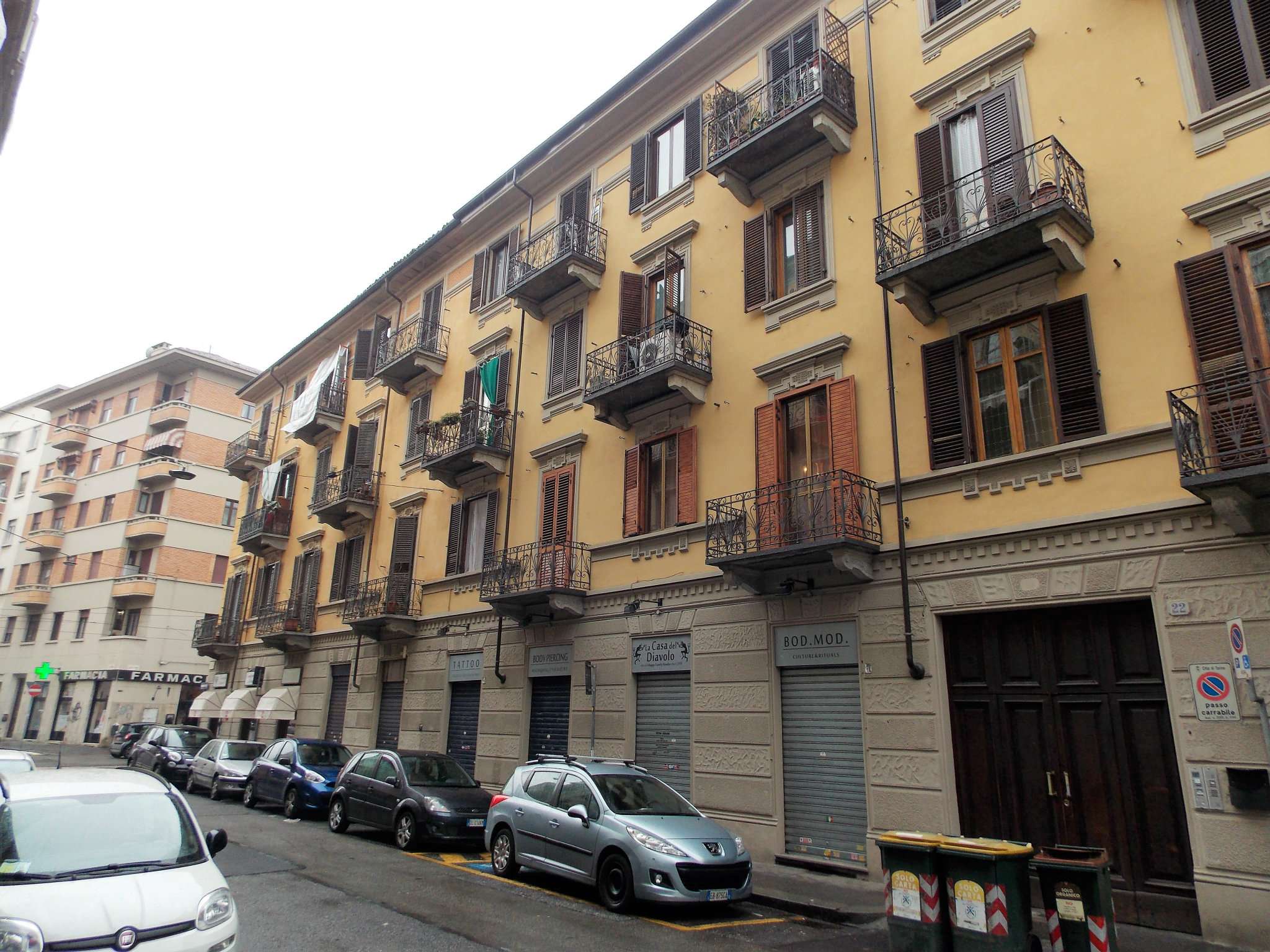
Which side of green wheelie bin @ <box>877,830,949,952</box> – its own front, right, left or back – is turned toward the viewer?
front

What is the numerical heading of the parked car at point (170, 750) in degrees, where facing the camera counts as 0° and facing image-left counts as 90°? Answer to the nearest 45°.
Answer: approximately 315°

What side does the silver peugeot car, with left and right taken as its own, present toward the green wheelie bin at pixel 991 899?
front

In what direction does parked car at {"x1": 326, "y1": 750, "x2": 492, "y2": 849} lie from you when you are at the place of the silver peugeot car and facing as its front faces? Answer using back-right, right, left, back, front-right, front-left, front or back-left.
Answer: back

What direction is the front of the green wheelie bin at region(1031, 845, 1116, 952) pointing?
toward the camera

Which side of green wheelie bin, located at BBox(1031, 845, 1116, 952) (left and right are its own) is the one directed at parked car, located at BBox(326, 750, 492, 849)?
right

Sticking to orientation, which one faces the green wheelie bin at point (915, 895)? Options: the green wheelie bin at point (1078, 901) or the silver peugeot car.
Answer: the silver peugeot car

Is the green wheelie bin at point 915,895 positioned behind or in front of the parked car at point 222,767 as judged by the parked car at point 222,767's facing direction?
in front

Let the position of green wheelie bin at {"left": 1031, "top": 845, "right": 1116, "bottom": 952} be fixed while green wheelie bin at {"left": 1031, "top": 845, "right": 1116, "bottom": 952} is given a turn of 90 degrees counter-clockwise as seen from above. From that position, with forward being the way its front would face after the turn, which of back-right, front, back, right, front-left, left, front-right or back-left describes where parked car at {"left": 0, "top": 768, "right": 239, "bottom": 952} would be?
back-right

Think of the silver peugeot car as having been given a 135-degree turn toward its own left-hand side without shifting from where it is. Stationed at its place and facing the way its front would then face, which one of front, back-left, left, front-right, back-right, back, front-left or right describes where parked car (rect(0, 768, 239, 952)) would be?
back-left

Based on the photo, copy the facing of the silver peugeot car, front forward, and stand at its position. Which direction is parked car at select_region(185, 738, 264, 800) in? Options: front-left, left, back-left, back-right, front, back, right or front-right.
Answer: back

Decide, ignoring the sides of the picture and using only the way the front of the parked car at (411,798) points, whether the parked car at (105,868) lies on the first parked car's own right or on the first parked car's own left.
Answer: on the first parked car's own right

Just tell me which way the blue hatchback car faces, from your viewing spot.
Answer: facing the viewer and to the right of the viewer

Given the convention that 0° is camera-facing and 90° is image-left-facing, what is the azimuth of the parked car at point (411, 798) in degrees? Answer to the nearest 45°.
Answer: approximately 315°

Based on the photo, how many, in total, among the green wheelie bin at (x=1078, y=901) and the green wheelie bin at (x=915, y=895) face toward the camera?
2

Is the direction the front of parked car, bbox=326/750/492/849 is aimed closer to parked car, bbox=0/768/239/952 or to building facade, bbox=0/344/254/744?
the parked car
